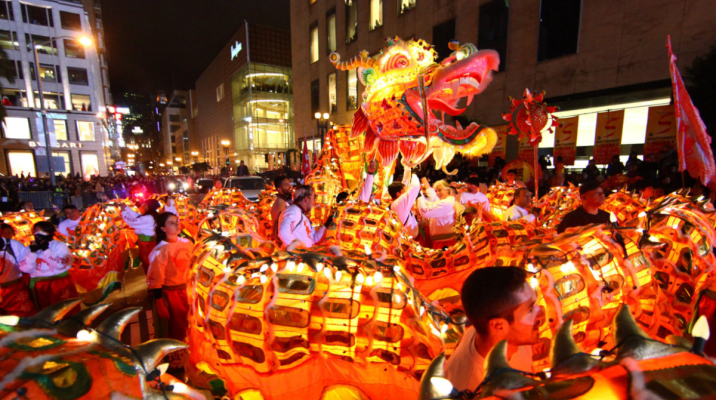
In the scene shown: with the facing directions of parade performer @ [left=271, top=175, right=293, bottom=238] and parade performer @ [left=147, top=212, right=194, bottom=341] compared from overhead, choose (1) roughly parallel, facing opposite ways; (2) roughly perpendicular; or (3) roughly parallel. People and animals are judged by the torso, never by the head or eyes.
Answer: roughly parallel

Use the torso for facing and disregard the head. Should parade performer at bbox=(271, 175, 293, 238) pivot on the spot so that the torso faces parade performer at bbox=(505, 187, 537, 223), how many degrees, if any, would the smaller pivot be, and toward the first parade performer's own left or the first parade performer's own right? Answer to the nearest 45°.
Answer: approximately 45° to the first parade performer's own left

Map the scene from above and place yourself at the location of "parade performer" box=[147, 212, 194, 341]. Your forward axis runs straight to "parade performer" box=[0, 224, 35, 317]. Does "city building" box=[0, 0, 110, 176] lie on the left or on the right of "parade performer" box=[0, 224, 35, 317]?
right

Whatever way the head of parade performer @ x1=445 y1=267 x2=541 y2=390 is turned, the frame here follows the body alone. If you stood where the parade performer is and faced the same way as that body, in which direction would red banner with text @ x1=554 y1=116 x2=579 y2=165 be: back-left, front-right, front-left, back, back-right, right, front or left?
left

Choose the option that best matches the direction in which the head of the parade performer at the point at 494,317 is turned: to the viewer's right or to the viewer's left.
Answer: to the viewer's right

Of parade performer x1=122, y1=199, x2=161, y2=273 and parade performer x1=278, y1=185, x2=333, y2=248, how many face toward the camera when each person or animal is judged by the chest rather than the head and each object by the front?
0

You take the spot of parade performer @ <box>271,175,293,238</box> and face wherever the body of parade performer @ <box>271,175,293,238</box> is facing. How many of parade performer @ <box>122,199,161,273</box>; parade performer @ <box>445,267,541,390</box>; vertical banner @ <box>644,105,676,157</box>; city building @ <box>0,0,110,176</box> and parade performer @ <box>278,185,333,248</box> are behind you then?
2
